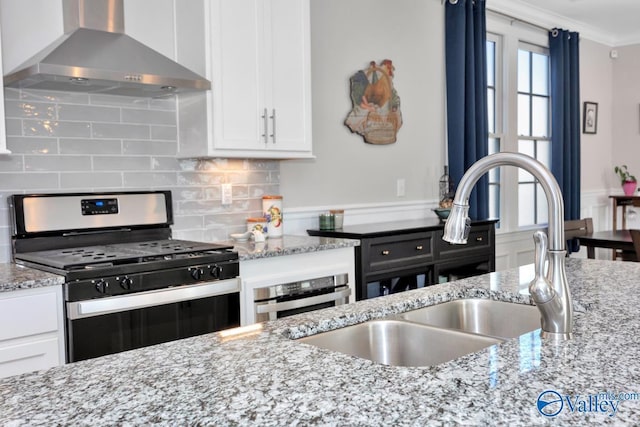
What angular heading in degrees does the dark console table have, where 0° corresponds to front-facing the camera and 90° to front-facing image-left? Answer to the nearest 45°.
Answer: approximately 315°

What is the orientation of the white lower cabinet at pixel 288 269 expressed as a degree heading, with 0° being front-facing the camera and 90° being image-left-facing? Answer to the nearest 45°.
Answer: approximately 315°

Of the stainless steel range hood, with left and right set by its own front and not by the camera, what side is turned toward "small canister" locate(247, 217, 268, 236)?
left

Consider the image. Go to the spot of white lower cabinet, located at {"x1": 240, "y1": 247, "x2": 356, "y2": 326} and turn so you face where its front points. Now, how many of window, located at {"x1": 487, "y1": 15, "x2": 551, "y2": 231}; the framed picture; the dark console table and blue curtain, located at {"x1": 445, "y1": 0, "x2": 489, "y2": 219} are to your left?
4

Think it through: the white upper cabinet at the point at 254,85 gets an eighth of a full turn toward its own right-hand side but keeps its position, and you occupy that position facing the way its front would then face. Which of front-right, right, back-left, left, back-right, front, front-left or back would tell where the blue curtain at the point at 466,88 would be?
back-left

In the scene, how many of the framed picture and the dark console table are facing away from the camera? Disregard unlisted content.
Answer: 0

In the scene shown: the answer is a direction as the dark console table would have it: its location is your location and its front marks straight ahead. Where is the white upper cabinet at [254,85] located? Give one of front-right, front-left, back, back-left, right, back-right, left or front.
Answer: right

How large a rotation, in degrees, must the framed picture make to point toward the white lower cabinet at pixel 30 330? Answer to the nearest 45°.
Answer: approximately 45° to its right

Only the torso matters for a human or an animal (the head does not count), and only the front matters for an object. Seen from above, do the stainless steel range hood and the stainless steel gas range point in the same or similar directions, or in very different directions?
same or similar directions

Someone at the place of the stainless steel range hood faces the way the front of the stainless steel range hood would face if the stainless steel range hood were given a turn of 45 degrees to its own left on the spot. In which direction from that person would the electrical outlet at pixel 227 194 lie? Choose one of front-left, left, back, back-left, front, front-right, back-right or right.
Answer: front-left

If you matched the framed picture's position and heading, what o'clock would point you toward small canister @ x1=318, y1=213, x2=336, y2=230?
The small canister is roughly at 2 o'clock from the framed picture.

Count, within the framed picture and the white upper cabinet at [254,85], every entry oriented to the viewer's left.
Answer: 0

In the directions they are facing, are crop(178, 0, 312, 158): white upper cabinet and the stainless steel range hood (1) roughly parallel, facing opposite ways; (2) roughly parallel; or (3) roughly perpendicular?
roughly parallel

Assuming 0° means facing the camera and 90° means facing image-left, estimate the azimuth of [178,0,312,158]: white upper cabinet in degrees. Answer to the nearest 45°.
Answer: approximately 315°

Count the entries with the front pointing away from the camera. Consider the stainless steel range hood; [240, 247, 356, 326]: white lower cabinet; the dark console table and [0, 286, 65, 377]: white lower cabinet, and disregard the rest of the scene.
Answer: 0
